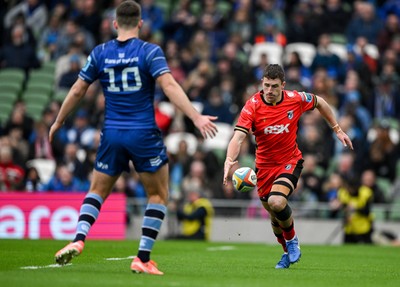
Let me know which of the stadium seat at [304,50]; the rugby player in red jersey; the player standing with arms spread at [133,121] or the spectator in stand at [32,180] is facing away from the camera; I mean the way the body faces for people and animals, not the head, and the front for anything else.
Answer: the player standing with arms spread

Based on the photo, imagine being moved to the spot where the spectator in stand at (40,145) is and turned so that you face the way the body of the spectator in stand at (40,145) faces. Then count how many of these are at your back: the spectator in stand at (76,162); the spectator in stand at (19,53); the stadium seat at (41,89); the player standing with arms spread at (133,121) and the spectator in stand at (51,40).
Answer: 3

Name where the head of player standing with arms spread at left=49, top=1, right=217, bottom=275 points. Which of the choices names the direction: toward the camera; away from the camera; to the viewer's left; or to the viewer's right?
away from the camera

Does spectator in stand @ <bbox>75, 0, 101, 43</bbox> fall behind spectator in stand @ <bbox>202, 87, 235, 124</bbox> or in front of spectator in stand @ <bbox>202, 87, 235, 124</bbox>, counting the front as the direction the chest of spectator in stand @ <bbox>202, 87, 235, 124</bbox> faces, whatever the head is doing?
behind

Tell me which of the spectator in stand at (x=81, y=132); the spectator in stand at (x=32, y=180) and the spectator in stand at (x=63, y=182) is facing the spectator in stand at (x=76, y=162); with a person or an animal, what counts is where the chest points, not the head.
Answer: the spectator in stand at (x=81, y=132)

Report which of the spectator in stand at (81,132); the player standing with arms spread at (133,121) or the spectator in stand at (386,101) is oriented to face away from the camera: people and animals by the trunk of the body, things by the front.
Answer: the player standing with arms spread

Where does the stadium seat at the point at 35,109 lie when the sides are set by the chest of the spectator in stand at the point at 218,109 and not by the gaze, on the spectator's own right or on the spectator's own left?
on the spectator's own right

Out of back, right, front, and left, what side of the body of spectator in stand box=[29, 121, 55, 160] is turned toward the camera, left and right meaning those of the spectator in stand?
front

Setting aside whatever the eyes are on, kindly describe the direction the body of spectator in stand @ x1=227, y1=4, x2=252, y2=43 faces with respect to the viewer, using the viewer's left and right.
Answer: facing the viewer

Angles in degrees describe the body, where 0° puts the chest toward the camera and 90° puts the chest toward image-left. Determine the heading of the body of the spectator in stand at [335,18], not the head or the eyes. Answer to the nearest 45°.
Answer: approximately 0°

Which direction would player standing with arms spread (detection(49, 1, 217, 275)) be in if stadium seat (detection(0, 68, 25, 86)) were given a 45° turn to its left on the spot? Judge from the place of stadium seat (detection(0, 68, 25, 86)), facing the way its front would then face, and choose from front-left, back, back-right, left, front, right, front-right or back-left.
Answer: front-right

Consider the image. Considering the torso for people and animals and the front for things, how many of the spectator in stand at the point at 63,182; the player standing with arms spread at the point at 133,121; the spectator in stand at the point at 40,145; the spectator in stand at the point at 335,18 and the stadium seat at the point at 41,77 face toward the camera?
4

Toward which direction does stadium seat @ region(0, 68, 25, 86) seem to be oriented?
toward the camera

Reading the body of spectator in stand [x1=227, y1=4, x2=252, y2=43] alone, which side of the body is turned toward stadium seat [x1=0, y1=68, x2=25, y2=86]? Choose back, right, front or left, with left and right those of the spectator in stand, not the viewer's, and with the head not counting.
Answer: right

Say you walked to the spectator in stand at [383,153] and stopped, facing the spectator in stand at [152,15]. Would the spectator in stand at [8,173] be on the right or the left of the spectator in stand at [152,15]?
left

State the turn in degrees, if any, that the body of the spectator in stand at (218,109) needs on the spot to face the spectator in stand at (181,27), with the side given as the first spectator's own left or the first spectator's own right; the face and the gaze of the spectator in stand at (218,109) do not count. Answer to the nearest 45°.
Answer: approximately 180°
